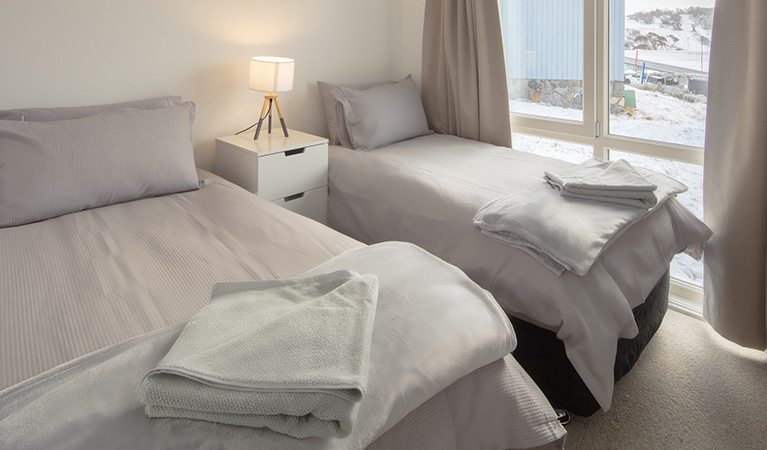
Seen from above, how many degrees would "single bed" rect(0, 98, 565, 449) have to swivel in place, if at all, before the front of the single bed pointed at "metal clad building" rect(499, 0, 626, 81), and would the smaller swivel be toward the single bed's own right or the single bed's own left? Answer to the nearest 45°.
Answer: approximately 90° to the single bed's own left

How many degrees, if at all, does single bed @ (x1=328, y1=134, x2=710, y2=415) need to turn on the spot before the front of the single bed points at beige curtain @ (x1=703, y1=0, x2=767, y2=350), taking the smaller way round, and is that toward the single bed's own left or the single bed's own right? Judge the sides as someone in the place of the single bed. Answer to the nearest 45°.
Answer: approximately 90° to the single bed's own left

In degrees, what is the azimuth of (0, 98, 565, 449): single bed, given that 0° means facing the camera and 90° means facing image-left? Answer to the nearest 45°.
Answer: approximately 315°

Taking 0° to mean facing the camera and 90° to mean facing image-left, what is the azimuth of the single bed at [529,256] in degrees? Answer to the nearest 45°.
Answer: approximately 315°

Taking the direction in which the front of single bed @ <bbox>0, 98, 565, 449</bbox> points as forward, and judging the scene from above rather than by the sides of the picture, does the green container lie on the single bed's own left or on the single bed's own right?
on the single bed's own left

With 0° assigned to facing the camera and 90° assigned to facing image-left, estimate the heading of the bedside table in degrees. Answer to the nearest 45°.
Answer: approximately 315°

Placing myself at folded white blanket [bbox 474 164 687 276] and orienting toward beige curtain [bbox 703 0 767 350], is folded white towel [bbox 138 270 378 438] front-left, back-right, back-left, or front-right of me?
back-right
